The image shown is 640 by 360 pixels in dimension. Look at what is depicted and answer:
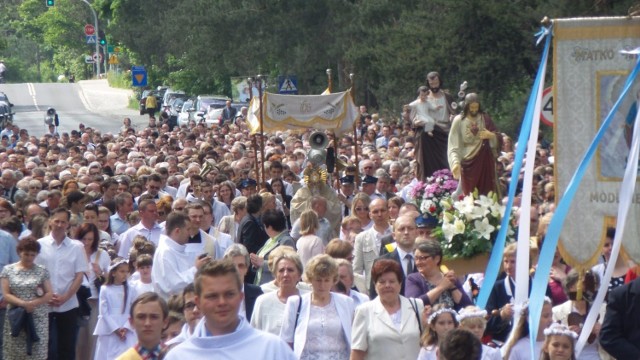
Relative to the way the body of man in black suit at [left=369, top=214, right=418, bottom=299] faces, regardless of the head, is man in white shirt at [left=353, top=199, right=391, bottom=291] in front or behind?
behind

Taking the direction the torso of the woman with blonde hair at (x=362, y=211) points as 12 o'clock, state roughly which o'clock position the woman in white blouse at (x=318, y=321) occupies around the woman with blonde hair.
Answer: The woman in white blouse is roughly at 12 o'clock from the woman with blonde hair.

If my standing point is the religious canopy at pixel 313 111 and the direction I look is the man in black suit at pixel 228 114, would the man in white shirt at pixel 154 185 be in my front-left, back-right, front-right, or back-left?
back-left

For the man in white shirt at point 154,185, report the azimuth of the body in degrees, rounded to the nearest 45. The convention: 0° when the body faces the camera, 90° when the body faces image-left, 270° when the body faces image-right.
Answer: approximately 0°
